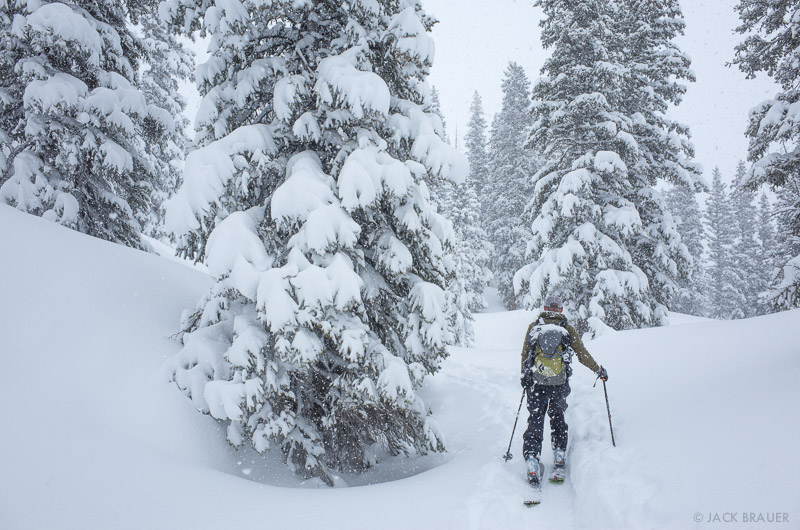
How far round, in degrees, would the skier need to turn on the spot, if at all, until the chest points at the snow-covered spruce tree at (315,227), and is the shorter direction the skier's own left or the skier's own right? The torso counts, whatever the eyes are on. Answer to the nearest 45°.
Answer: approximately 90° to the skier's own left

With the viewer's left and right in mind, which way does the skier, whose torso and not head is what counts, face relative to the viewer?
facing away from the viewer

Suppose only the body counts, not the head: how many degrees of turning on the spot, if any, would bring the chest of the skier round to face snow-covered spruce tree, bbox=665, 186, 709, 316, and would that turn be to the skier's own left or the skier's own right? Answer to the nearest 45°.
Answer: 0° — they already face it

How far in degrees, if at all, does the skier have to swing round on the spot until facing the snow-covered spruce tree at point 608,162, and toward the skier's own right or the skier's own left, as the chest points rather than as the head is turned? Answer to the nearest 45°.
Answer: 0° — they already face it
